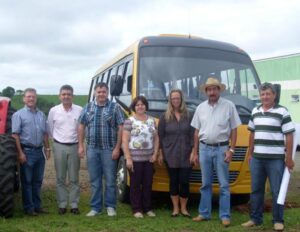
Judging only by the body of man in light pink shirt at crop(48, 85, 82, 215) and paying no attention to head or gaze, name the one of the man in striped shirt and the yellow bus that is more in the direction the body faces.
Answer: the man in striped shirt

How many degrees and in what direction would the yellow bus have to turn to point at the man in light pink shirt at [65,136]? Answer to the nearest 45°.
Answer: approximately 90° to its right

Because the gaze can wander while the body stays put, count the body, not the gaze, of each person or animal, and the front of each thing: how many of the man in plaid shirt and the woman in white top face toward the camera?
2

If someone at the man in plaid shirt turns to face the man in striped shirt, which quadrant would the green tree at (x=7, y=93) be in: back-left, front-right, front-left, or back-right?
back-left

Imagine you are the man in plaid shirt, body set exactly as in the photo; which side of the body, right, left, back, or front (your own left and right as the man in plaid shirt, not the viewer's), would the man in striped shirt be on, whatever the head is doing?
left

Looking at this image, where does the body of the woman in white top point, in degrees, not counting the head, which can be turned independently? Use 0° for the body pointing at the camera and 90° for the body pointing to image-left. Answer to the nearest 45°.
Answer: approximately 0°

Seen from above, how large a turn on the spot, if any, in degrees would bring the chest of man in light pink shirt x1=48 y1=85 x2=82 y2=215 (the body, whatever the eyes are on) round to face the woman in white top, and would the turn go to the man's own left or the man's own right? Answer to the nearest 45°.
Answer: approximately 90° to the man's own left
